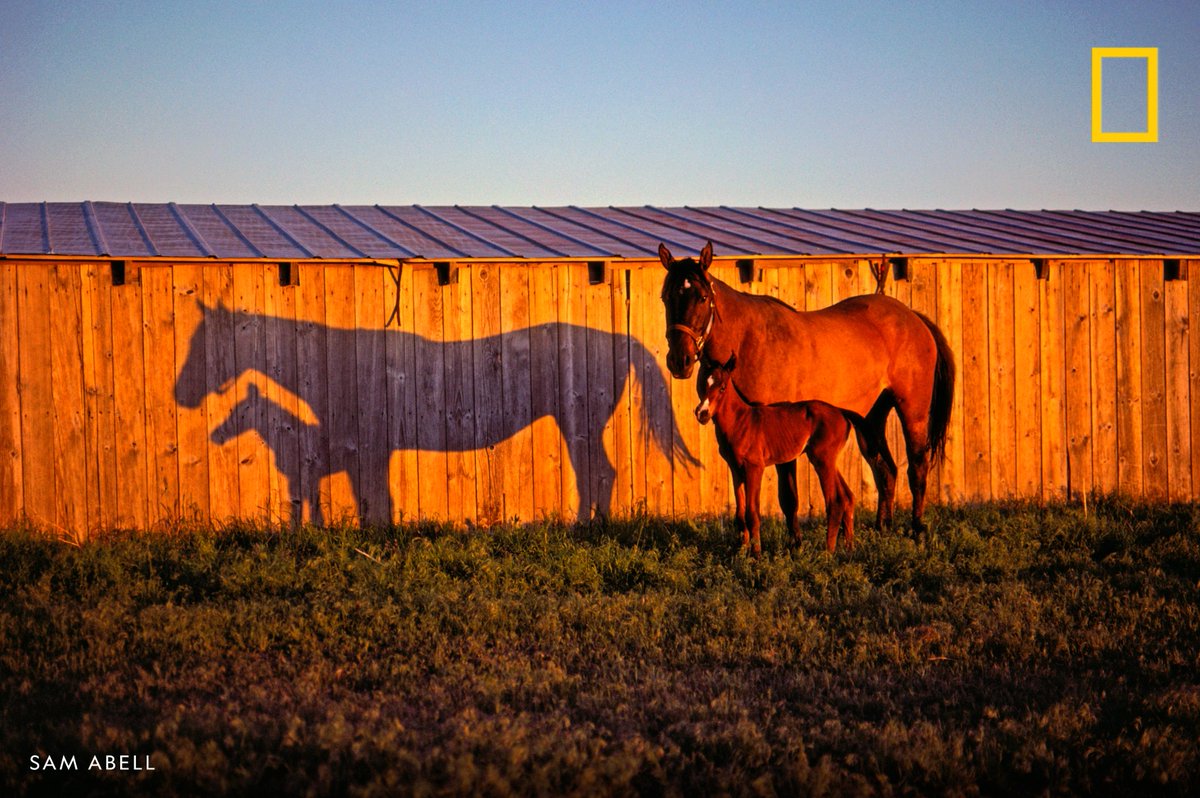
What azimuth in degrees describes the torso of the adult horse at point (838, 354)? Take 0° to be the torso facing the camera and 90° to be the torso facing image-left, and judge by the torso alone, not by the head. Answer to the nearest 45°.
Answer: approximately 90°

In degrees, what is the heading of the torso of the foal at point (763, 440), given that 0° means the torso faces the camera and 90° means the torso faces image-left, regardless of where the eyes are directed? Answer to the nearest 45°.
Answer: approximately 45°
